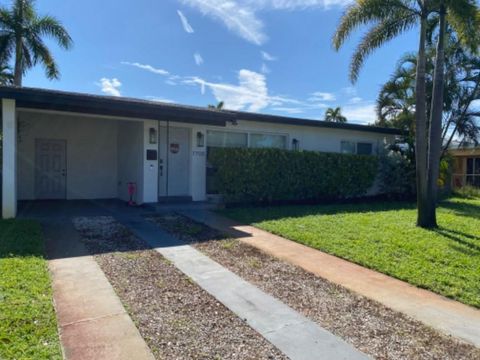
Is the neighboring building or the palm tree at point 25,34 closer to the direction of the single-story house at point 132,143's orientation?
the neighboring building

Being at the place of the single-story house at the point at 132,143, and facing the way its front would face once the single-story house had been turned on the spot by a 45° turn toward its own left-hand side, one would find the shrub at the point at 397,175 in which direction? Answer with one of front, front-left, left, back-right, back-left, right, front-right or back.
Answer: front

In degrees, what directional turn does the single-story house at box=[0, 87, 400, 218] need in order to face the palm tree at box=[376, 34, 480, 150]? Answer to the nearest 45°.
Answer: approximately 45° to its left

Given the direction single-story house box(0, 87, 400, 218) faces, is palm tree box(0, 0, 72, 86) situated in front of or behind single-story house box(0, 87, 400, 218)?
behind

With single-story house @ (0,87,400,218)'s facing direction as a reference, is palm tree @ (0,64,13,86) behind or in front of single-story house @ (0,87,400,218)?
behind

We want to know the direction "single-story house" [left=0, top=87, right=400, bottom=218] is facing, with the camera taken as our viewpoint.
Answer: facing the viewer and to the right of the viewer

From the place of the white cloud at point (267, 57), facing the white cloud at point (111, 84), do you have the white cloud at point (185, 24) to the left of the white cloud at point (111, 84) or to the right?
left

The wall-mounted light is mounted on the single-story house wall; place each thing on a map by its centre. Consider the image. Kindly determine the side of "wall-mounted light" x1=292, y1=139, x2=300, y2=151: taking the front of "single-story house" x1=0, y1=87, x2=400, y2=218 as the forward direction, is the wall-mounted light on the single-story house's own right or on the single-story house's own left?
on the single-story house's own left
